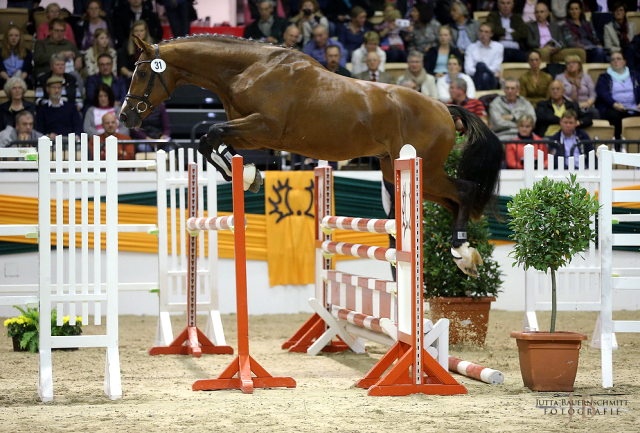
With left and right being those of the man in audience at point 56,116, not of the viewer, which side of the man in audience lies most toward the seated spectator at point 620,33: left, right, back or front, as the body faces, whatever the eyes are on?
left

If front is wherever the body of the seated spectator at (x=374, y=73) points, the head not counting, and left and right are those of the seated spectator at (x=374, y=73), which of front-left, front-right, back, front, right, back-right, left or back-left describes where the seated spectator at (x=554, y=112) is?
left

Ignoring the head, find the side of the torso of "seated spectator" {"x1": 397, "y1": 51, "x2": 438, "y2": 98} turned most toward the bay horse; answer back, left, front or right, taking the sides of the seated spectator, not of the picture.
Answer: front

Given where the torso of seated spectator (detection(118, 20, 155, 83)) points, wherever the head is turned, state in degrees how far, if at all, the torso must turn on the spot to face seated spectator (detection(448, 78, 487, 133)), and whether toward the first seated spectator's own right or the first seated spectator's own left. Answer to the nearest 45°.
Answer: approximately 45° to the first seated spectator's own left

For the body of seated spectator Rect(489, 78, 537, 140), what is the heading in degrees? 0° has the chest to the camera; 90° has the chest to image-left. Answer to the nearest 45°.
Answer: approximately 0°

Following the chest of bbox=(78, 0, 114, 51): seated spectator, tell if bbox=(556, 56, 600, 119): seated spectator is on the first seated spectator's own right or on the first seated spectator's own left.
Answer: on the first seated spectator's own left

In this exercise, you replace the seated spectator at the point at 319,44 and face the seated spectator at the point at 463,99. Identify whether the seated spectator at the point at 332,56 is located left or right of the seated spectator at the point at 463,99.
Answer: right

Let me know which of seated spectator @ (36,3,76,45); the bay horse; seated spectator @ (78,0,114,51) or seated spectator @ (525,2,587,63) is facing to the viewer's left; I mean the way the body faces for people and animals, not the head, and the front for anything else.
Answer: the bay horse

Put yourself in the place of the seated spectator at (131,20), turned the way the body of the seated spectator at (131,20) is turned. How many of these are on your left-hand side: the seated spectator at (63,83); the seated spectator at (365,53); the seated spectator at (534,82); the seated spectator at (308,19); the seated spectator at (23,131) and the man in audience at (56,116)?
3

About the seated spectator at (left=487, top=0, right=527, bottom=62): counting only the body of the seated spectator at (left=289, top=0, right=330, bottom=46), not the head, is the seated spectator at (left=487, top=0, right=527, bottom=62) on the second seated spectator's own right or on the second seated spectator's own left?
on the second seated spectator's own left

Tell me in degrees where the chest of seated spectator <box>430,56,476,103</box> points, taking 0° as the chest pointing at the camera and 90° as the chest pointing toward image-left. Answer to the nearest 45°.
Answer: approximately 0°

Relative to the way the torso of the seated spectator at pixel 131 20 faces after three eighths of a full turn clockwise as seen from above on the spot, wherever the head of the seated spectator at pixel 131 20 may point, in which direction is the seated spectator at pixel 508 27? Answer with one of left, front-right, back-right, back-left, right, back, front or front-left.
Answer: back-right
